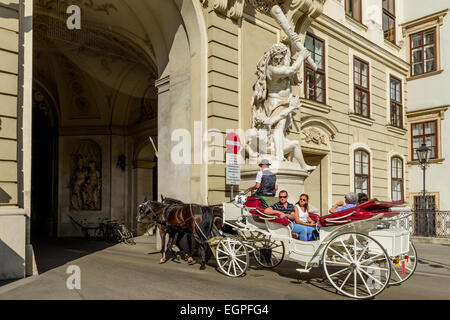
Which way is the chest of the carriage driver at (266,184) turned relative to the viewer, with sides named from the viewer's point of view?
facing away from the viewer and to the left of the viewer

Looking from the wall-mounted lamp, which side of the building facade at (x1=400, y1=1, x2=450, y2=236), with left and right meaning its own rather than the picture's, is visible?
front

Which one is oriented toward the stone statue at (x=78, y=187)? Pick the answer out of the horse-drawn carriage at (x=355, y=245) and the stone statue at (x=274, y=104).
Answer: the horse-drawn carriage

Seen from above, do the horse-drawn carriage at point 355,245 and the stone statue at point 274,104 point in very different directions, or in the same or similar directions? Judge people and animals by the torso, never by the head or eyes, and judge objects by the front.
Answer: very different directions

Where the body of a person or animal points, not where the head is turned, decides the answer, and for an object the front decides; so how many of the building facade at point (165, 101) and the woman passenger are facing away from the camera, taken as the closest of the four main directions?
0

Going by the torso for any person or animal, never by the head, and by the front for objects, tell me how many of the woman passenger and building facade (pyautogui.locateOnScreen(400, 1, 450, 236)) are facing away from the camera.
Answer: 0

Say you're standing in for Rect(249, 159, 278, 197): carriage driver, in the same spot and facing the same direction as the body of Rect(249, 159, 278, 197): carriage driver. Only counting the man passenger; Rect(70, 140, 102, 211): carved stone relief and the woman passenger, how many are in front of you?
1

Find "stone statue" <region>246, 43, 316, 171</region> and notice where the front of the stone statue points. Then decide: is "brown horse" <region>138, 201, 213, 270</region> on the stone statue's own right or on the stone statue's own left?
on the stone statue's own right
